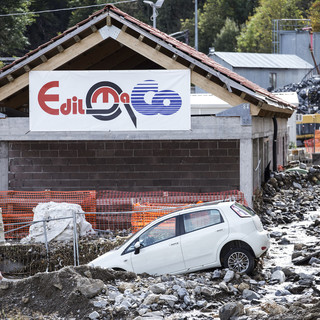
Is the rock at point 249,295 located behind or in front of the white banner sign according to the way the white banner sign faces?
in front

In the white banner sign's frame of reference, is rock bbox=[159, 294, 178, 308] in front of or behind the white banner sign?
in front

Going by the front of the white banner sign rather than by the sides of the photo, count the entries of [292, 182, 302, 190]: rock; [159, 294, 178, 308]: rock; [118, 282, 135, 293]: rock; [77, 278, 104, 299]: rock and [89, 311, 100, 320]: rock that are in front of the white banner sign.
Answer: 4

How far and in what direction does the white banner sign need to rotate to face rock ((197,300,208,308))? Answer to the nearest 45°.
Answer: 0° — it already faces it

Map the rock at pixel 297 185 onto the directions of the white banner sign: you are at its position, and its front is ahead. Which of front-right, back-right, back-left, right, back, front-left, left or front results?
back-left

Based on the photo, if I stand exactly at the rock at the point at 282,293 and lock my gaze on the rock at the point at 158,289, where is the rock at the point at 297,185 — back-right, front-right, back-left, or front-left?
back-right

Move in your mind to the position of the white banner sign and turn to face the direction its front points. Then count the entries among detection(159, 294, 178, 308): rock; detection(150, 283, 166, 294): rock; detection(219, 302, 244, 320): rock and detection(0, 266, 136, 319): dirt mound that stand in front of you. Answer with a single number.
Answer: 4

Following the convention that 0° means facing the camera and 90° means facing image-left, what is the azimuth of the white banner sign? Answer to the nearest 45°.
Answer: approximately 0°

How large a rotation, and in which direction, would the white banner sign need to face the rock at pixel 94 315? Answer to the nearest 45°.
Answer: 0° — it already faces it

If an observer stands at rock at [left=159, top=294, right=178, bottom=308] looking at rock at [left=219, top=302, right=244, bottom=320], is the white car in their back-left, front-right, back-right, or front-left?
back-left

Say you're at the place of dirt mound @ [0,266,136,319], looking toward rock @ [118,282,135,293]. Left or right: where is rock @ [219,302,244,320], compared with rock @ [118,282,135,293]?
right

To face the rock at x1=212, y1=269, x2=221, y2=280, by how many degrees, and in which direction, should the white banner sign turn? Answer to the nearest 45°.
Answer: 0° — it already faces it

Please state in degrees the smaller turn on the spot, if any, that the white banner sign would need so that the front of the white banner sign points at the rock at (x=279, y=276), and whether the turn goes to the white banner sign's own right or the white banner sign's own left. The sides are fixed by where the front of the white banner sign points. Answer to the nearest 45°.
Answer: approximately 45° to the white banner sign's own left

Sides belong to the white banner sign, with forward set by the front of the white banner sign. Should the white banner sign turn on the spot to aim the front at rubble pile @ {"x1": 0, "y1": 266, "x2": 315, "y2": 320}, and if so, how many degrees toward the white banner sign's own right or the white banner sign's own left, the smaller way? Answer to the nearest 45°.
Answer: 0° — it already faces it

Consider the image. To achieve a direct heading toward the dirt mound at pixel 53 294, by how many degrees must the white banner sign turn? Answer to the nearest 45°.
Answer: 0° — it already faces it
